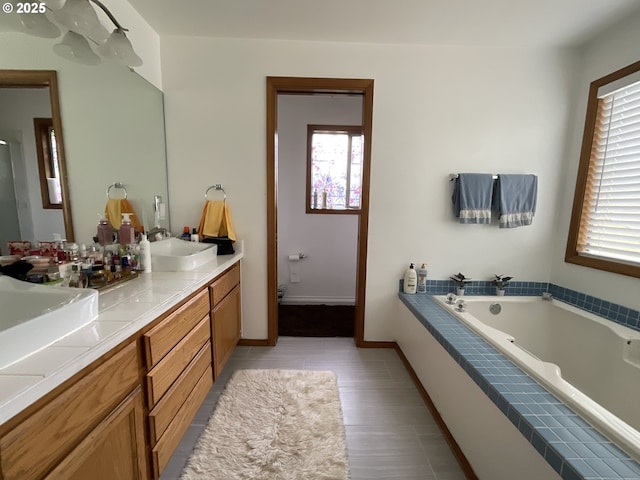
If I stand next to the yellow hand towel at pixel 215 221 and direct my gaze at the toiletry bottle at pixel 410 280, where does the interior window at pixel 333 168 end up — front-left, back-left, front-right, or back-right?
front-left

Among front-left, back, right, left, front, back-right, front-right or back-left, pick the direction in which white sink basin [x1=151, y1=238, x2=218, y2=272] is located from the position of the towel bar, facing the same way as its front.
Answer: front-right

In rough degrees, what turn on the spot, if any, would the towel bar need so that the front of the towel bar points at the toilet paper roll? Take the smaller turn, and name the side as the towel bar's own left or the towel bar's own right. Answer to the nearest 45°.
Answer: approximately 90° to the towel bar's own right

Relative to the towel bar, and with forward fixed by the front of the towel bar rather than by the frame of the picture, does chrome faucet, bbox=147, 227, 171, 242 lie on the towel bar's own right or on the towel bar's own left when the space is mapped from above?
on the towel bar's own right

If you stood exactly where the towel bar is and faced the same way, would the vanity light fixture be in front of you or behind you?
in front

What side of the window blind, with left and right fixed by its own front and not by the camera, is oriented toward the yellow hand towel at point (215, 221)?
front

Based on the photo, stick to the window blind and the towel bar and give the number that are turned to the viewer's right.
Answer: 0

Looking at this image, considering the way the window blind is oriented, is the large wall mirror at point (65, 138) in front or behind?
in front

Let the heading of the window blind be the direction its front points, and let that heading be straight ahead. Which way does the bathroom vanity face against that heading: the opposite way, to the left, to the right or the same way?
the opposite way

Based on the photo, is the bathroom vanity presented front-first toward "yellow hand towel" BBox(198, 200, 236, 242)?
no

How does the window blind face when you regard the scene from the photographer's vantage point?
facing the viewer and to the left of the viewer

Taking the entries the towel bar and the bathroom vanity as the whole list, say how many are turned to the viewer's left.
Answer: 0

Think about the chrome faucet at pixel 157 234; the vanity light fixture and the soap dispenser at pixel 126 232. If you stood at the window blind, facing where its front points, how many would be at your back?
0

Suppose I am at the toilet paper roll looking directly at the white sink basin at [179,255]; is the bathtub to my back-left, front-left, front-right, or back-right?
front-left

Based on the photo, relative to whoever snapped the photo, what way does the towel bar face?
facing the viewer

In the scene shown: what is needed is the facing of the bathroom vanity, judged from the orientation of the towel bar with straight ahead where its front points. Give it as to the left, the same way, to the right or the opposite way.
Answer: to the left
